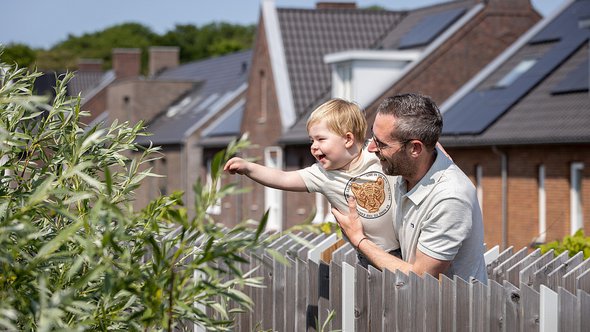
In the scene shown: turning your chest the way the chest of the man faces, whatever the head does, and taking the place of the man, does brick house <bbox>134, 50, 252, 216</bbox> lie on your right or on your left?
on your right

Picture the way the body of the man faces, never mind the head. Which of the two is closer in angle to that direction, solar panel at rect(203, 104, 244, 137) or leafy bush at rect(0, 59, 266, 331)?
the leafy bush

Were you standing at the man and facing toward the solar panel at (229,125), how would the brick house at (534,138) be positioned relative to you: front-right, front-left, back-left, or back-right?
front-right

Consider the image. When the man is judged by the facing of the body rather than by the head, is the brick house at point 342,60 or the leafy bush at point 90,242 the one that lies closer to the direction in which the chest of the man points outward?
the leafy bush

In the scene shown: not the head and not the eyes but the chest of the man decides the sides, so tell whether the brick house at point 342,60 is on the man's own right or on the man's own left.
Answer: on the man's own right

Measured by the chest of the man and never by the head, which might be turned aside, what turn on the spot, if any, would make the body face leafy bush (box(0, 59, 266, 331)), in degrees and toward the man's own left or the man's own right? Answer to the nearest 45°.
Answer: approximately 45° to the man's own left

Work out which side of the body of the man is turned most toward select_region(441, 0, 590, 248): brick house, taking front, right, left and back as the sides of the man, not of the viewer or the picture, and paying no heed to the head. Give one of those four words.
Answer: right

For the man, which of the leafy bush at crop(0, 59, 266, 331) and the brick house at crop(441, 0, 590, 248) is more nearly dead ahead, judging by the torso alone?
the leafy bush

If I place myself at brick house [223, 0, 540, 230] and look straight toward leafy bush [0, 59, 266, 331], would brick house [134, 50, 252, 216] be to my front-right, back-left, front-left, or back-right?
back-right

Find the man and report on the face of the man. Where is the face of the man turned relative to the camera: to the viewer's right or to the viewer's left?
to the viewer's left

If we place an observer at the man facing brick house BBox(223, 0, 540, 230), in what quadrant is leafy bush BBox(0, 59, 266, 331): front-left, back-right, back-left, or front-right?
back-left

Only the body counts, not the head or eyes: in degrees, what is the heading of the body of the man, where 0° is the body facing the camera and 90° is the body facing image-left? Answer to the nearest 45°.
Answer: approximately 90°
